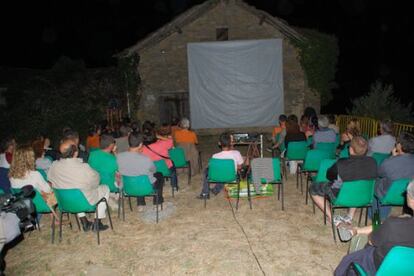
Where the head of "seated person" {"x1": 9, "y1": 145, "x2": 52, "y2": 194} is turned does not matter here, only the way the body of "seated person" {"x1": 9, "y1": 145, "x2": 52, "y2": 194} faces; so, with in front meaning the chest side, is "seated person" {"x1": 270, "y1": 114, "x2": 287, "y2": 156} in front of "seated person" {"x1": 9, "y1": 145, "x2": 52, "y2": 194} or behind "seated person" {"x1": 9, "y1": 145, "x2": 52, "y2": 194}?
in front

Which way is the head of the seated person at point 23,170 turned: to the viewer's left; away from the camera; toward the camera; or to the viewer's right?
away from the camera

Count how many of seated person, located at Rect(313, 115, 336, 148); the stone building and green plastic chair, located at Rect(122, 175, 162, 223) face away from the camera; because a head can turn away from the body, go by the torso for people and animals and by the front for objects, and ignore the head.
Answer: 2

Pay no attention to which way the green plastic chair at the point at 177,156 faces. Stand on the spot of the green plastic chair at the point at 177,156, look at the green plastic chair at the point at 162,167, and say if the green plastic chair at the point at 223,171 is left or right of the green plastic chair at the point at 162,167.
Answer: left

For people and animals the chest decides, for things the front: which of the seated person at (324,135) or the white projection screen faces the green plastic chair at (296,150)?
the white projection screen

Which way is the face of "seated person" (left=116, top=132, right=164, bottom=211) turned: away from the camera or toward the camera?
away from the camera

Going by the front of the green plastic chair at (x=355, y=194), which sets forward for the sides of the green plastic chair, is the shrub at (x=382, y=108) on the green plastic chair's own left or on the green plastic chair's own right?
on the green plastic chair's own right

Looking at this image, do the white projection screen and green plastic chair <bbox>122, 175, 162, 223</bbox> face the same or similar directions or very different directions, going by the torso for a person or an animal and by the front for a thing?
very different directions

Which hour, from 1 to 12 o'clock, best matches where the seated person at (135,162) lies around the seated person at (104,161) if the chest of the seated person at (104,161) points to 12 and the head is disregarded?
the seated person at (135,162) is roughly at 2 o'clock from the seated person at (104,161).

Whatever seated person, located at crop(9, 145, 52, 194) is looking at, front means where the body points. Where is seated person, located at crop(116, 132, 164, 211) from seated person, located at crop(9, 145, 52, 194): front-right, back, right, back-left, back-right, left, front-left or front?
front-right

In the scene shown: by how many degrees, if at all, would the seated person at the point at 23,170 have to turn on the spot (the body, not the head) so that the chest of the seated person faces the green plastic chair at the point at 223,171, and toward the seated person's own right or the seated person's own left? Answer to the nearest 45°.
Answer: approximately 45° to the seated person's own right

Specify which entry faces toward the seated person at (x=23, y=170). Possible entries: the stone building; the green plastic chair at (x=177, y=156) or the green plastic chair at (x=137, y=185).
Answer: the stone building

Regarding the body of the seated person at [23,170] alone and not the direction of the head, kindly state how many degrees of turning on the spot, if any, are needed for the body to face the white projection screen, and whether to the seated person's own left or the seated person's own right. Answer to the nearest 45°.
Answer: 0° — they already face it

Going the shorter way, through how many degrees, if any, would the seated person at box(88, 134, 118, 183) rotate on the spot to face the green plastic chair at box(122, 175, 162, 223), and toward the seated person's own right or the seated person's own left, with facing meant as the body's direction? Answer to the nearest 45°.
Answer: approximately 90° to the seated person's own right

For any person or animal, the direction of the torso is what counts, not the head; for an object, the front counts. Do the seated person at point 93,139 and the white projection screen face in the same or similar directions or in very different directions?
very different directions

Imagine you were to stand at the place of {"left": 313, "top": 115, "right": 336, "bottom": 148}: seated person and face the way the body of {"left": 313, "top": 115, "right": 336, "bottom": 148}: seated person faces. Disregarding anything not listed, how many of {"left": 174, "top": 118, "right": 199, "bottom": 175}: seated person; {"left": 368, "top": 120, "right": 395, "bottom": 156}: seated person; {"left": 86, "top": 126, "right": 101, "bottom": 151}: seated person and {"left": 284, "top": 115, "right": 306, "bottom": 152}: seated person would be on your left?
3

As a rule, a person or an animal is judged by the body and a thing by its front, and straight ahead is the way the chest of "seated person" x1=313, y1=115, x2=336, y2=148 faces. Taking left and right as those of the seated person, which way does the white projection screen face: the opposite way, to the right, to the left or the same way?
the opposite way

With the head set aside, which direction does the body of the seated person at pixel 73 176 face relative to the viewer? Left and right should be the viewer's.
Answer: facing away from the viewer and to the right of the viewer

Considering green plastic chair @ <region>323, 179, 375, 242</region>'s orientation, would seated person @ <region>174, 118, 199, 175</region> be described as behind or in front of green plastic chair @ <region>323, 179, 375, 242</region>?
in front

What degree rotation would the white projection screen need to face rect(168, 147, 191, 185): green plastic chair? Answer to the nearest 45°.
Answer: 0° — it already faces it

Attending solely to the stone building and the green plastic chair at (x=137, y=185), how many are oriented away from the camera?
1
